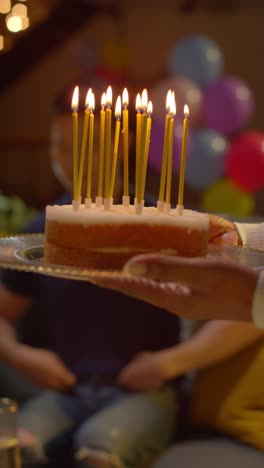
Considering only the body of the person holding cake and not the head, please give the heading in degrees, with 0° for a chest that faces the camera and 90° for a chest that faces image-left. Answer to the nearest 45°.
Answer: approximately 90°

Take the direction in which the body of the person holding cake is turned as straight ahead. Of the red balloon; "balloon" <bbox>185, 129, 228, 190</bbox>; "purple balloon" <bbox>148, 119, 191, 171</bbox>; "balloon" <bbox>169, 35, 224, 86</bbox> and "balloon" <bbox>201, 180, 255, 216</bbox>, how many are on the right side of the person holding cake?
5

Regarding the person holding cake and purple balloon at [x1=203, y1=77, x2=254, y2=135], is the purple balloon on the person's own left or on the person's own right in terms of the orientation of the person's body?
on the person's own right

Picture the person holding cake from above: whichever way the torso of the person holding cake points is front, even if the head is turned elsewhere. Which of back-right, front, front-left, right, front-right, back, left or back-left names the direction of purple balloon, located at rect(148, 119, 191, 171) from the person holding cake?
right

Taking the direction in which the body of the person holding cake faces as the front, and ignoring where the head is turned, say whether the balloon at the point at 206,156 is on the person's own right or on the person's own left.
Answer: on the person's own right

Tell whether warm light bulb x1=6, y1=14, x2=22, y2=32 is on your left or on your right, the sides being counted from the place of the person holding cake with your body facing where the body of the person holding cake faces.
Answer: on your right

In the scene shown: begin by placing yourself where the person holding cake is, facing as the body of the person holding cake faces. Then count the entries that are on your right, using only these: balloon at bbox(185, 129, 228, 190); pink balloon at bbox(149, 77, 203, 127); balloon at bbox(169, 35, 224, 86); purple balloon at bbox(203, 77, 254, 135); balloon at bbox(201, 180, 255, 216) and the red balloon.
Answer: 6

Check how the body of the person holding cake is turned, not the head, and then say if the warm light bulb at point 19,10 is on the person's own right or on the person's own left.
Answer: on the person's own right

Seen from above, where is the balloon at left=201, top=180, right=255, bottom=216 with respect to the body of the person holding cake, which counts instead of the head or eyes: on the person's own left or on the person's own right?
on the person's own right
